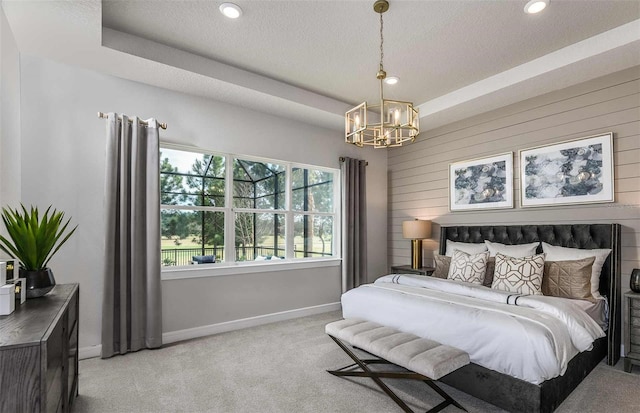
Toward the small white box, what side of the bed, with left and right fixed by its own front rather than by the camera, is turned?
front

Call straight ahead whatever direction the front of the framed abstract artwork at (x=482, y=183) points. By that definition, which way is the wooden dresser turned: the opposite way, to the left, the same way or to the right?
the opposite way

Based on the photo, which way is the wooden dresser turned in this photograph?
to the viewer's right

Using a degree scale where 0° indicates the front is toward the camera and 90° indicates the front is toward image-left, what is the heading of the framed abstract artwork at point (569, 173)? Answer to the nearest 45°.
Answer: approximately 45°

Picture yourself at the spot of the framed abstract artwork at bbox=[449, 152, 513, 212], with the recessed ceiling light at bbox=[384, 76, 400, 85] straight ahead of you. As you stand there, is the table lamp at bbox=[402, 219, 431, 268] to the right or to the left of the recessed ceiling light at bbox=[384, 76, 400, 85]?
right

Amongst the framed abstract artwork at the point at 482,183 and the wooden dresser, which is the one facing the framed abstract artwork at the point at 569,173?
the wooden dresser

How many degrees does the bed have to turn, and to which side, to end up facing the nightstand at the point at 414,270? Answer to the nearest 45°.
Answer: approximately 90° to its right

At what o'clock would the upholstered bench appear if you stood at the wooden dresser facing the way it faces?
The upholstered bench is roughly at 12 o'clock from the wooden dresser.

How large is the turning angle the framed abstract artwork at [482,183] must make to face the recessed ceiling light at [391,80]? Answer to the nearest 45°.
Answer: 0° — it already faces it

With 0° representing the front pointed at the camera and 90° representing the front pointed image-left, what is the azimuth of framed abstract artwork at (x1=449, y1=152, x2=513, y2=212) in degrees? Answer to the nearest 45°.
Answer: approximately 45°

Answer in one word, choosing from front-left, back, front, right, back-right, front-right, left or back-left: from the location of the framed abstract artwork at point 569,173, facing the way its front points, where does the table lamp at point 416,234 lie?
front-right
